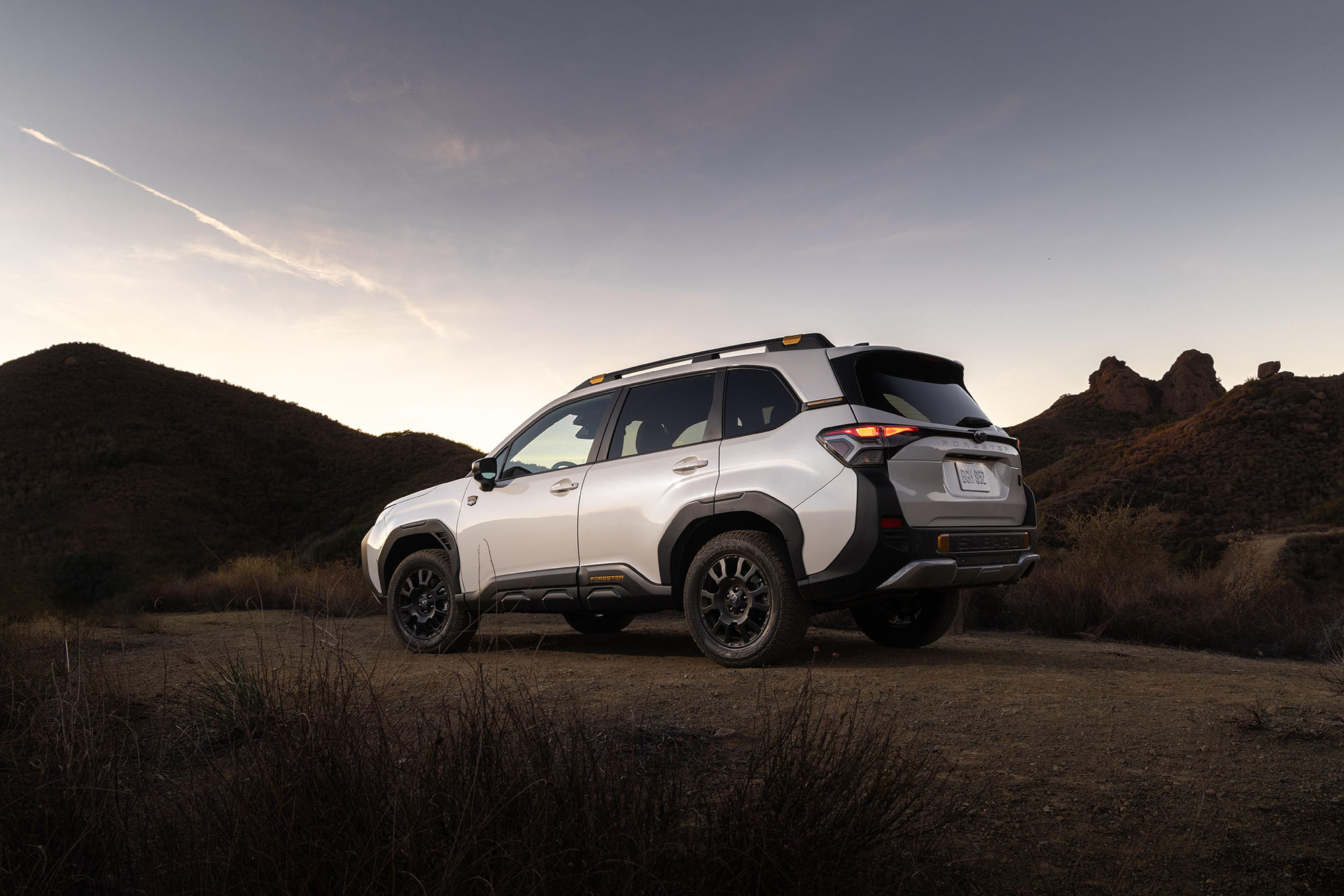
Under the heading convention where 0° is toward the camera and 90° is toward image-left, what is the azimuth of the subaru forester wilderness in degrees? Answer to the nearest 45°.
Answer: approximately 135°
